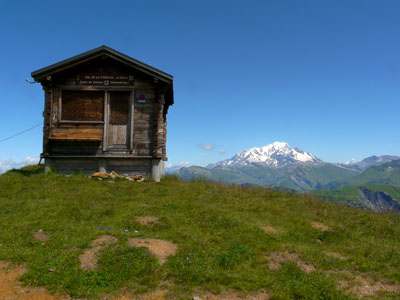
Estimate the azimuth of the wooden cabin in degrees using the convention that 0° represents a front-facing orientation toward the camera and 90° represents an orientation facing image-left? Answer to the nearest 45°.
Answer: approximately 0°
